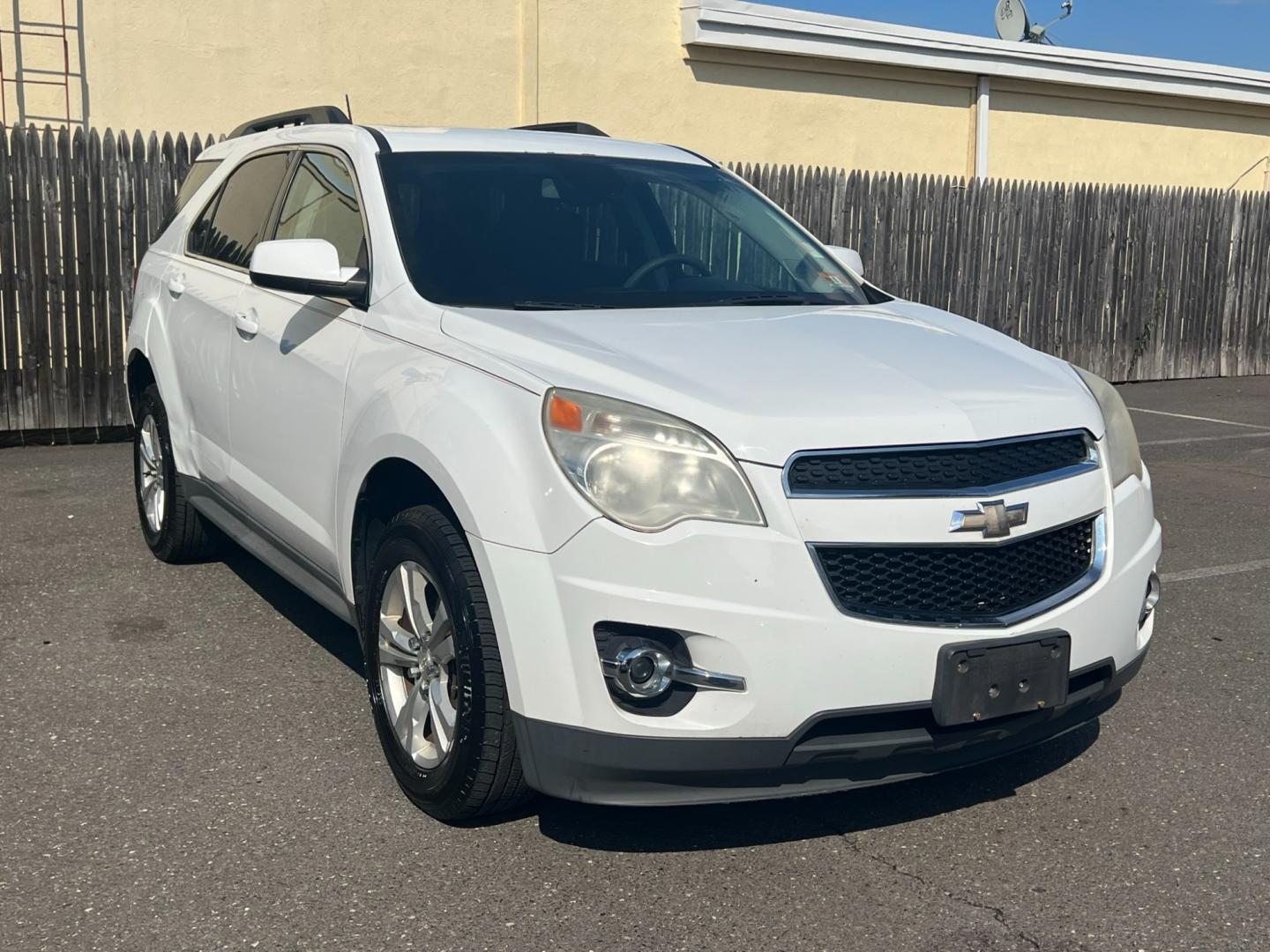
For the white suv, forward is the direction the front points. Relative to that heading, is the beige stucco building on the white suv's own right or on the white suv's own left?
on the white suv's own left

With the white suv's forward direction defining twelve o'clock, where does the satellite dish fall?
The satellite dish is roughly at 8 o'clock from the white suv.

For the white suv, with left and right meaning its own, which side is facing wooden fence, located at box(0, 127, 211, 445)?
back

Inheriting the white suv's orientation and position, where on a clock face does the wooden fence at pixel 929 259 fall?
The wooden fence is roughly at 8 o'clock from the white suv.

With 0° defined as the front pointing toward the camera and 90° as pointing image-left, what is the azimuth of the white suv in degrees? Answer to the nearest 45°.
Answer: approximately 315°
